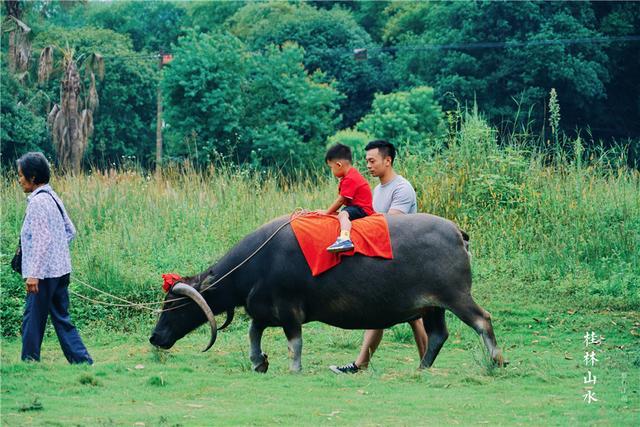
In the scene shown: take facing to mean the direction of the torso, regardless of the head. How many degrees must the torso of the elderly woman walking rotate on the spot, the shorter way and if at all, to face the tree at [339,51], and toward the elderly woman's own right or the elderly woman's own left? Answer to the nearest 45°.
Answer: approximately 90° to the elderly woman's own right

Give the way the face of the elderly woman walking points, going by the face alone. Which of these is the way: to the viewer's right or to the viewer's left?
to the viewer's left

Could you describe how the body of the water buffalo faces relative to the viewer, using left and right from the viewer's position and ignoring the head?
facing to the left of the viewer

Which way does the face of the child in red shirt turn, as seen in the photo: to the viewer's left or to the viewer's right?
to the viewer's left

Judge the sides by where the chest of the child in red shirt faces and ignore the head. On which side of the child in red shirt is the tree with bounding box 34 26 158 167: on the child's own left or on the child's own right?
on the child's own right

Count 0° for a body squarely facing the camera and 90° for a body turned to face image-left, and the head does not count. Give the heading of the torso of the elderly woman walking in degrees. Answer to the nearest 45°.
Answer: approximately 90°

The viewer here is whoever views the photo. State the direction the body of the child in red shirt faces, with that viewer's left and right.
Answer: facing to the left of the viewer

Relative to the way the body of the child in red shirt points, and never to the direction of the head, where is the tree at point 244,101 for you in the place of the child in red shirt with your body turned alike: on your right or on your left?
on your right

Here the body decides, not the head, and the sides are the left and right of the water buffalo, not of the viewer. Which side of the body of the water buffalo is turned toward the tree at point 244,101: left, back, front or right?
right

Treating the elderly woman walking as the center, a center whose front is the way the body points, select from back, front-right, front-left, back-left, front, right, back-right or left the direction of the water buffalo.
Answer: back
